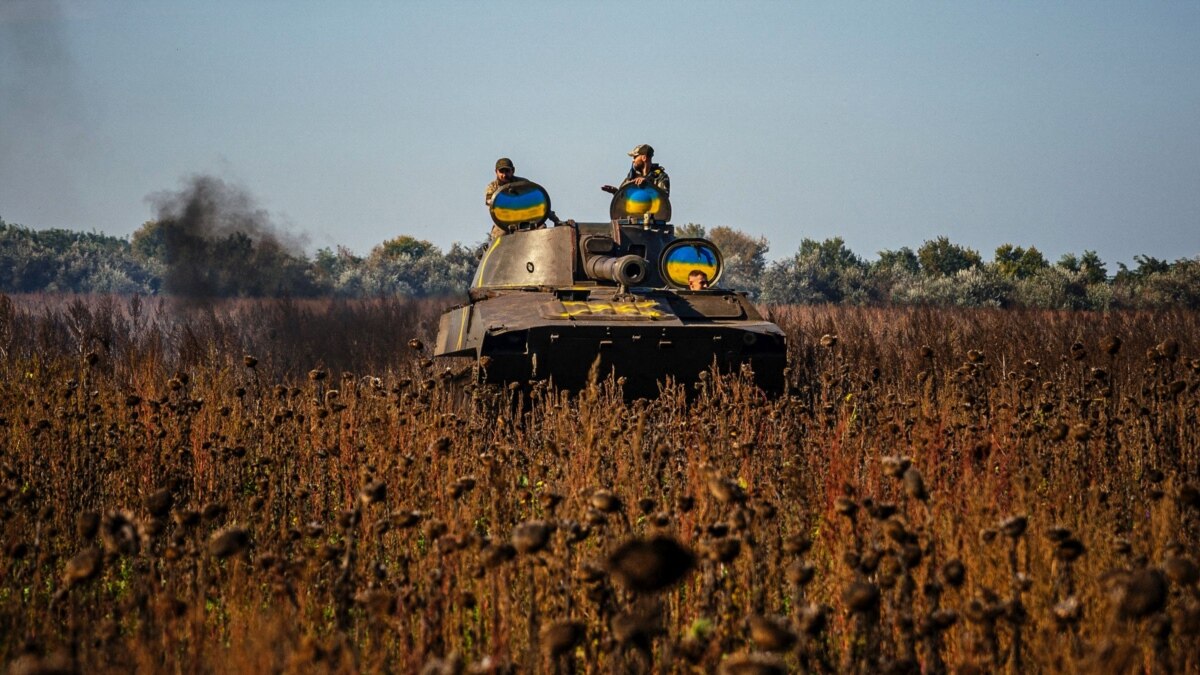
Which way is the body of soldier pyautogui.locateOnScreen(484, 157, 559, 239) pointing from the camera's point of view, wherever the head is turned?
toward the camera

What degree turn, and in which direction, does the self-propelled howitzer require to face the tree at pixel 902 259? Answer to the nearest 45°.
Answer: approximately 180°

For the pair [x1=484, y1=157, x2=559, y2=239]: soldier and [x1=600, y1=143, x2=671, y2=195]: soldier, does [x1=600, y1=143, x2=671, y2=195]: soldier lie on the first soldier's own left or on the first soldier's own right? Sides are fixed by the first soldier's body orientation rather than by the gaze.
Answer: on the first soldier's own left

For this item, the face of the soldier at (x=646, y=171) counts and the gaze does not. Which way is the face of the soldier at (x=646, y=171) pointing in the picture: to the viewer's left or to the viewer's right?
to the viewer's left

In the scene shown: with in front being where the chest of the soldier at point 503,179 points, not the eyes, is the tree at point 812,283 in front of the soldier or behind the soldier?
behind

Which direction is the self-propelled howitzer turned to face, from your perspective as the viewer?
facing the viewer

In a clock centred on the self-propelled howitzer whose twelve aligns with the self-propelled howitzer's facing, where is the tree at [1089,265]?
The tree is roughly at 7 o'clock from the self-propelled howitzer.

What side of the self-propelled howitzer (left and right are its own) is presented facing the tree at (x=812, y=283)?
back

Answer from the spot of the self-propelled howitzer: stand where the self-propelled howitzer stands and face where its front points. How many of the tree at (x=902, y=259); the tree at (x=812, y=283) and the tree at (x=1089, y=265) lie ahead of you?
0
